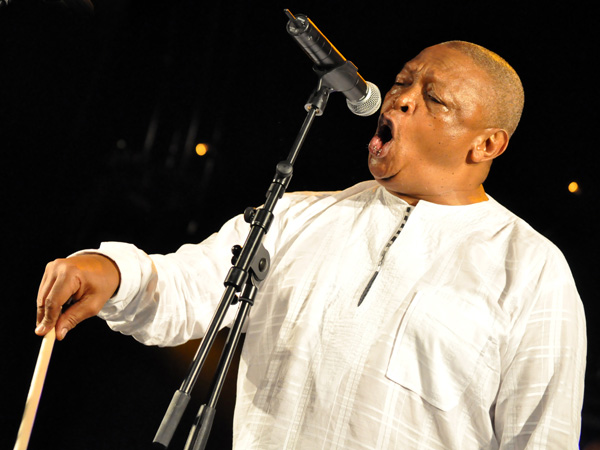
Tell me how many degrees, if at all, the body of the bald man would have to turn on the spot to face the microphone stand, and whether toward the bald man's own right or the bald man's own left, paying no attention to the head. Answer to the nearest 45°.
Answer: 0° — they already face it

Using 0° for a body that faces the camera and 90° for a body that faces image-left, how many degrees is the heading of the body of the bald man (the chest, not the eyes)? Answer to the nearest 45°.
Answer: approximately 45°
